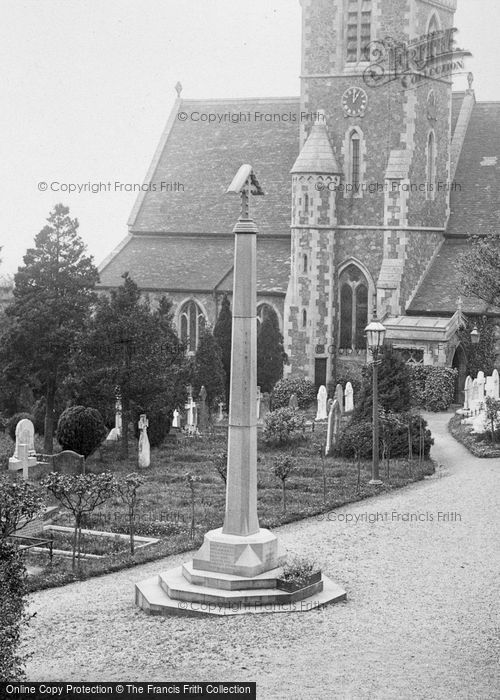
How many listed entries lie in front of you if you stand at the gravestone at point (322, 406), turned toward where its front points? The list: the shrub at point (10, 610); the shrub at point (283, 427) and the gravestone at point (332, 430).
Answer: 3

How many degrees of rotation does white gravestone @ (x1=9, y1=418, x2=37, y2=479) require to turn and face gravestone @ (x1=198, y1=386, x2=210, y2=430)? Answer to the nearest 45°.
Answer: approximately 135° to its left

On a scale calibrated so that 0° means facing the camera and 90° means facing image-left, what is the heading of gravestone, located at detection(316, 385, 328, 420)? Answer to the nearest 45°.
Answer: approximately 0°

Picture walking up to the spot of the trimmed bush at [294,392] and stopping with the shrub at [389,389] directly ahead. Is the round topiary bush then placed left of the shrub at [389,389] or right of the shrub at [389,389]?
right

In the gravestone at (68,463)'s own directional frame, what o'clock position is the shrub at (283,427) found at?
The shrub is roughly at 8 o'clock from the gravestone.

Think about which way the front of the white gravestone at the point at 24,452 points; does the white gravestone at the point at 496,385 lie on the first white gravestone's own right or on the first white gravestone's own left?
on the first white gravestone's own left

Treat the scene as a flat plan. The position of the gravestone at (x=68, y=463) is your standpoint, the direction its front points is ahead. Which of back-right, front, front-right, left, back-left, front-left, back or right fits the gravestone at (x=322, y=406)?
back-left

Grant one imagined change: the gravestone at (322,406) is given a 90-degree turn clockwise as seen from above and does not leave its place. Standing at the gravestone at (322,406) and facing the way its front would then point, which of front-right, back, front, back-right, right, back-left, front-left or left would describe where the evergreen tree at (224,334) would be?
front-right

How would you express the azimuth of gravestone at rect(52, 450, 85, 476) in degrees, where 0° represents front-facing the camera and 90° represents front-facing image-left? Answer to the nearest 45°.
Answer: approximately 0°

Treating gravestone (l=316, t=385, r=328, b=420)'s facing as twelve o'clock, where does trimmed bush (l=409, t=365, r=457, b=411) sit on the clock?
The trimmed bush is roughly at 8 o'clock from the gravestone.

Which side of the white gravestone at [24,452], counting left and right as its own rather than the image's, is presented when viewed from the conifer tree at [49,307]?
back

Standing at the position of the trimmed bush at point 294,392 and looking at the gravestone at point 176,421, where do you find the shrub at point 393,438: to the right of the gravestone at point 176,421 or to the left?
left
